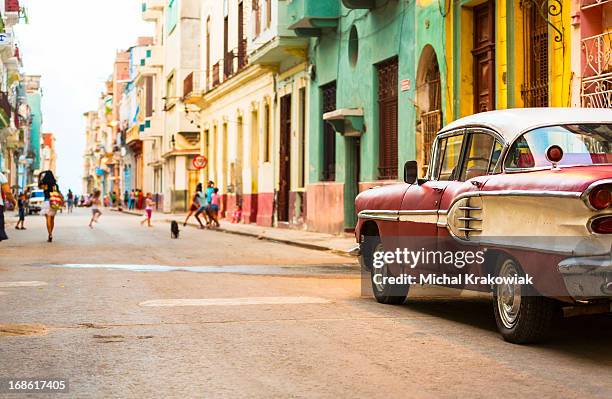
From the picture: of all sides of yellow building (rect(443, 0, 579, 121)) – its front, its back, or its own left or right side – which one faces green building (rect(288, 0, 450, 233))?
right

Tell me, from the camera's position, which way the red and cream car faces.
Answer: facing away from the viewer and to the left of the viewer

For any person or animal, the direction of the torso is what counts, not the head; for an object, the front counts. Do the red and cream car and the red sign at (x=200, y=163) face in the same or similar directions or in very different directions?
very different directions

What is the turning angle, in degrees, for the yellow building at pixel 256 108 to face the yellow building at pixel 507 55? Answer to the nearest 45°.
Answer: approximately 45° to its left

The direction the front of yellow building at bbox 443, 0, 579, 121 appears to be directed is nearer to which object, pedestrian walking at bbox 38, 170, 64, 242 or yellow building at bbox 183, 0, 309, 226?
the pedestrian walking

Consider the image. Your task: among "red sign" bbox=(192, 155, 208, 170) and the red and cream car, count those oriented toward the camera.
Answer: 1

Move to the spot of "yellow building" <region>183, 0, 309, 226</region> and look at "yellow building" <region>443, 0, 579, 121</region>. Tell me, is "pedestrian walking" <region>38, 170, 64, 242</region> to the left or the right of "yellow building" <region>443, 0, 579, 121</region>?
right

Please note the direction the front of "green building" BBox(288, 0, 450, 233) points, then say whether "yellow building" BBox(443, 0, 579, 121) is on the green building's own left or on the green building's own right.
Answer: on the green building's own left
